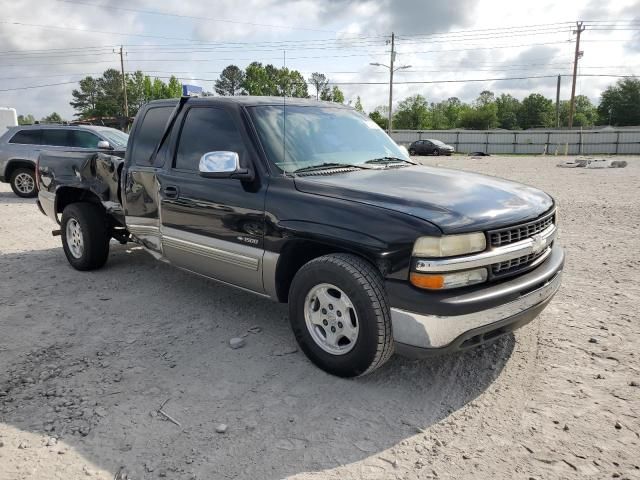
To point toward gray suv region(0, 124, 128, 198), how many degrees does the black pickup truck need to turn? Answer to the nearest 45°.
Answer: approximately 180°

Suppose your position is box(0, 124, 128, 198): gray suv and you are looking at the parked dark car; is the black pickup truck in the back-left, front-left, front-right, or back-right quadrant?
back-right

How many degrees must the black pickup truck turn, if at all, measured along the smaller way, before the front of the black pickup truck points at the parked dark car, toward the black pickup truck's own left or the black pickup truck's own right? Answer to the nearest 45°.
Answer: approximately 135° to the black pickup truck's own left

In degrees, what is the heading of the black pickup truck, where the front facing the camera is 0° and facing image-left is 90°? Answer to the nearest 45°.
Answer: approximately 315°
